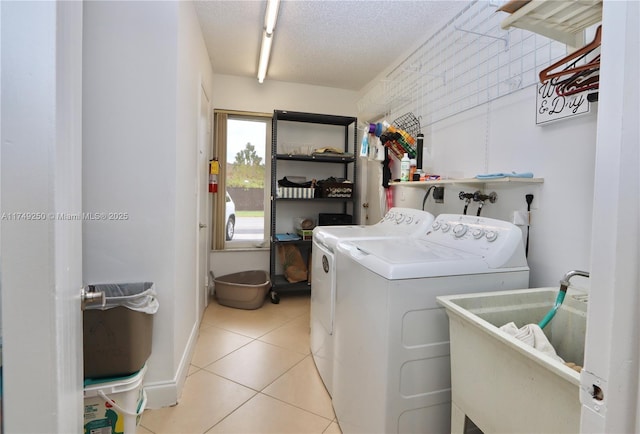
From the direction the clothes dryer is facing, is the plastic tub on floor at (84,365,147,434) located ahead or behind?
ahead

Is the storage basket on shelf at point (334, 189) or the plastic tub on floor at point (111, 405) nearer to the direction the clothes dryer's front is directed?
the plastic tub on floor

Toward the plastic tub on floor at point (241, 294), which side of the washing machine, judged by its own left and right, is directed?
right

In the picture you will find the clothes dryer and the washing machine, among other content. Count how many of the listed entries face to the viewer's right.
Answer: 0

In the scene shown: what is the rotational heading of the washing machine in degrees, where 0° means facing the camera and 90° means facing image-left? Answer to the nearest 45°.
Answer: approximately 45°
